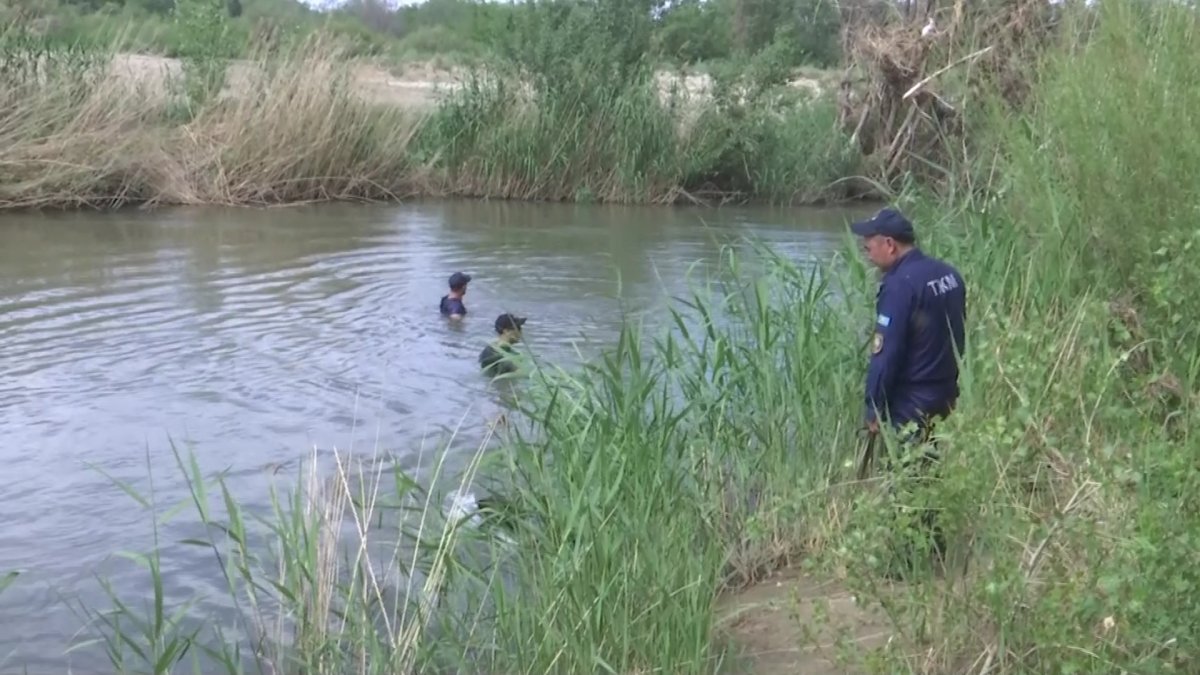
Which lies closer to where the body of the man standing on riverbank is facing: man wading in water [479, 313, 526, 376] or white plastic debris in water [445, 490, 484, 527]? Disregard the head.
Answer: the man wading in water

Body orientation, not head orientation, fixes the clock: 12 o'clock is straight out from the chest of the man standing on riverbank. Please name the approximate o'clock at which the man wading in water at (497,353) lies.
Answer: The man wading in water is roughly at 12 o'clock from the man standing on riverbank.

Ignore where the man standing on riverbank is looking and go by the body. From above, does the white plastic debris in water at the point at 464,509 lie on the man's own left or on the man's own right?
on the man's own left

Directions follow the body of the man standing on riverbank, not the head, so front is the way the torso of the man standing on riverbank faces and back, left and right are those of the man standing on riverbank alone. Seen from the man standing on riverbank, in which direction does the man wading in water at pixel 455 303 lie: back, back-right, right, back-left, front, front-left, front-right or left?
front

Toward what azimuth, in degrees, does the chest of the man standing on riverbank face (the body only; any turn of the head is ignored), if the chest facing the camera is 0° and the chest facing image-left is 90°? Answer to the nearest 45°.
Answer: approximately 135°

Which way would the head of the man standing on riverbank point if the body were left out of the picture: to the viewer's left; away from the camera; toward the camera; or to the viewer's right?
to the viewer's left

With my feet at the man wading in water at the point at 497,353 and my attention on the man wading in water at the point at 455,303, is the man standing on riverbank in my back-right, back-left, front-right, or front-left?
back-right
